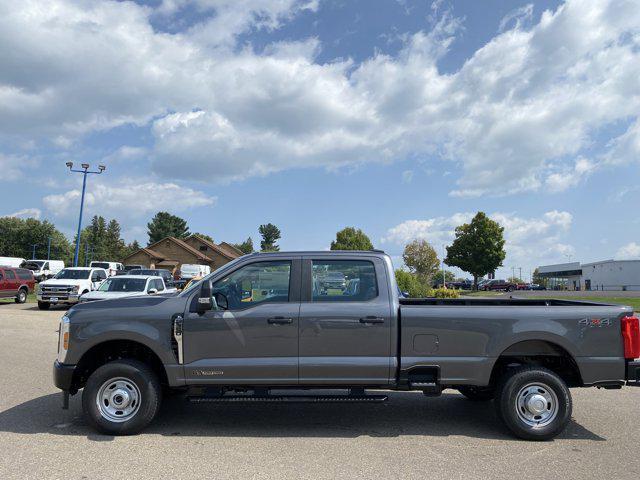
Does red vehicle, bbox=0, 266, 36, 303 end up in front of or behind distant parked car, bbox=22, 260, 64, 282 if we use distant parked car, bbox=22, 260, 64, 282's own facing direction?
in front

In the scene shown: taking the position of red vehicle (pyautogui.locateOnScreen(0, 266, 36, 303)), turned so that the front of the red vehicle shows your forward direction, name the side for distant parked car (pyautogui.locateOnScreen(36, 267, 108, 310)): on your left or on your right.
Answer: on your left

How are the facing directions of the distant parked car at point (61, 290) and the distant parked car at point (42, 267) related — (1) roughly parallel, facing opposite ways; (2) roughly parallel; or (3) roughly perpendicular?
roughly parallel

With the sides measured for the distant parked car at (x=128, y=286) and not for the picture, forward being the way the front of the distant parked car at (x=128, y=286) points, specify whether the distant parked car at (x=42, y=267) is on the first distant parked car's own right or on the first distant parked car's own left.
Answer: on the first distant parked car's own right

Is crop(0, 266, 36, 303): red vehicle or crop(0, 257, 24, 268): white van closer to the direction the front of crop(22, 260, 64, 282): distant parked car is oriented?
the red vehicle

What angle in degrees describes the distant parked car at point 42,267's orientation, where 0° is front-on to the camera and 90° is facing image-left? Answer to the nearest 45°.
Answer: approximately 45°

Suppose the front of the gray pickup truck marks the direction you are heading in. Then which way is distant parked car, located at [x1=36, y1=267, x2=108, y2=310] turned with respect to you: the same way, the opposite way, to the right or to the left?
to the left

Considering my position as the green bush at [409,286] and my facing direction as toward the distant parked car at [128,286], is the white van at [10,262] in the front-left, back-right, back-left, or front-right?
front-right

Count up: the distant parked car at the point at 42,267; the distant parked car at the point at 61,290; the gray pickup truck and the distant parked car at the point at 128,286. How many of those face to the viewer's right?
0

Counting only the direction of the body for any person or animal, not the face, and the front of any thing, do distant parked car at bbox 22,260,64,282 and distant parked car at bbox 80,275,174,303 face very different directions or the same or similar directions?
same or similar directions

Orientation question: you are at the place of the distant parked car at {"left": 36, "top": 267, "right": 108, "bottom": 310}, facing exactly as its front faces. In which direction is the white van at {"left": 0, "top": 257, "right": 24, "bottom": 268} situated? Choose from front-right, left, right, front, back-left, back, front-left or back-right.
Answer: back-right

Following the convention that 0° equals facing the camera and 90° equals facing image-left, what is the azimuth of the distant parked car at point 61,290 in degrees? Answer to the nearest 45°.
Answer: approximately 45°

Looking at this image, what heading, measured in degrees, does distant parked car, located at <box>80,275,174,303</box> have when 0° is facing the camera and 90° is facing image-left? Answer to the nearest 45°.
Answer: approximately 45°

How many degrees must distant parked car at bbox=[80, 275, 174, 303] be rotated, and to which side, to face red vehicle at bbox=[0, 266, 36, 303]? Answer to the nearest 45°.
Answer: approximately 90° to its right

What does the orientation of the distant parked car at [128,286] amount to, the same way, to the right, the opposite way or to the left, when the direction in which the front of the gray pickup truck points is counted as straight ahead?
to the left

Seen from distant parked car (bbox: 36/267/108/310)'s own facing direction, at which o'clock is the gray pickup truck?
The gray pickup truck is roughly at 10 o'clock from the distant parked car.

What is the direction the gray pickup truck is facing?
to the viewer's left

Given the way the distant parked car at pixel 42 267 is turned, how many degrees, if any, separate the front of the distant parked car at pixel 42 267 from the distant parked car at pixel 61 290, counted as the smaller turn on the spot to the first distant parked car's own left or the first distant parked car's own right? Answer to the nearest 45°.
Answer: approximately 45° to the first distant parked car's own left
